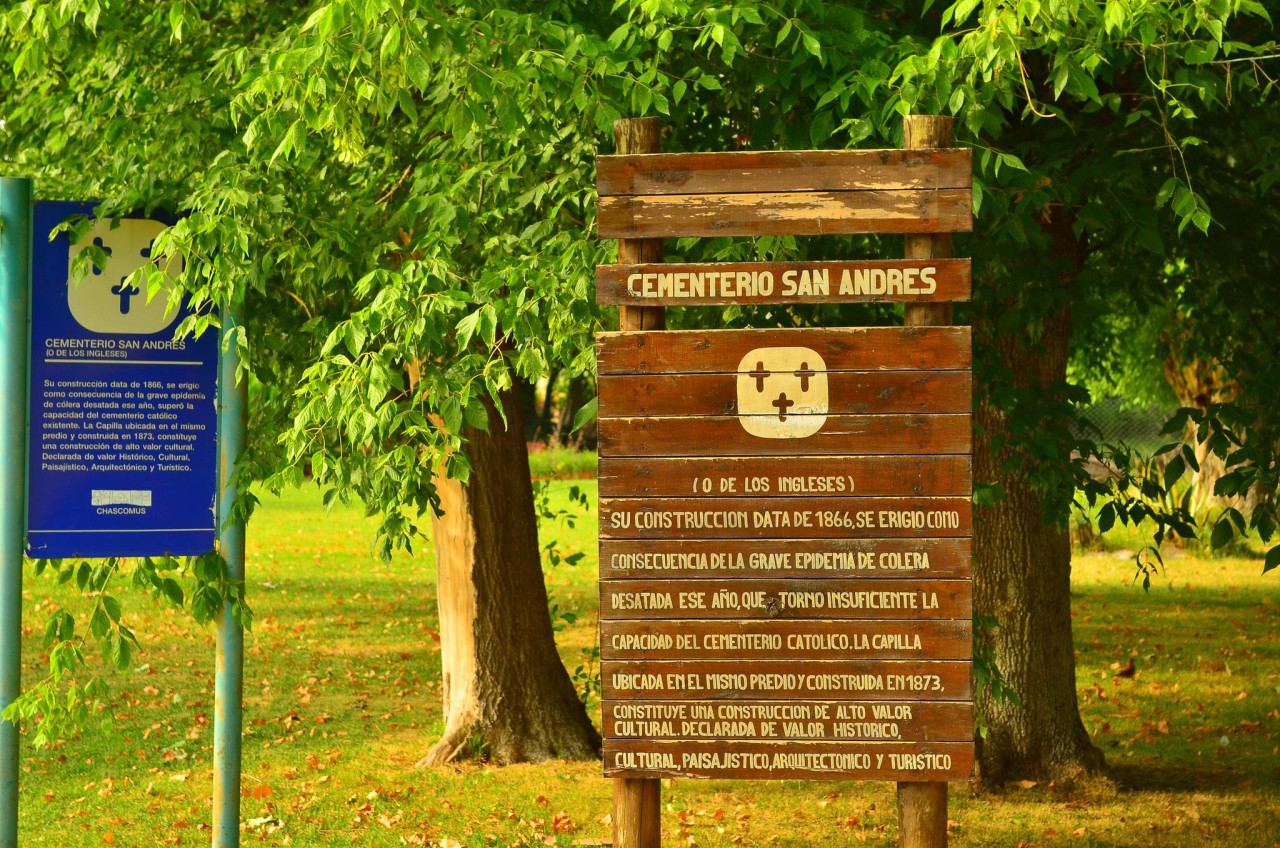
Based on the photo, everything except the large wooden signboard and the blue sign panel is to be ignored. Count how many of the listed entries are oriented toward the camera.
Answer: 2

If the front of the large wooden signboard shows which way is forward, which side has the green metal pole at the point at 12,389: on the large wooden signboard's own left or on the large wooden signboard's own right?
on the large wooden signboard's own right

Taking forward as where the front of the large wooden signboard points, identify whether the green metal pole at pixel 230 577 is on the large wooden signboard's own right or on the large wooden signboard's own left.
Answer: on the large wooden signboard's own right

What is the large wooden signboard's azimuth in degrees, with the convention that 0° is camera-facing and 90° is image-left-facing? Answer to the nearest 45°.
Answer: approximately 0°

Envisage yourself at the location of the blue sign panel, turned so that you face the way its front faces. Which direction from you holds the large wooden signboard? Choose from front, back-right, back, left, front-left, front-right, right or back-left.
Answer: front-left

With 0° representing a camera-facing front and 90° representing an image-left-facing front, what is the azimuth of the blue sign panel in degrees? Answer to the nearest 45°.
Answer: approximately 0°
